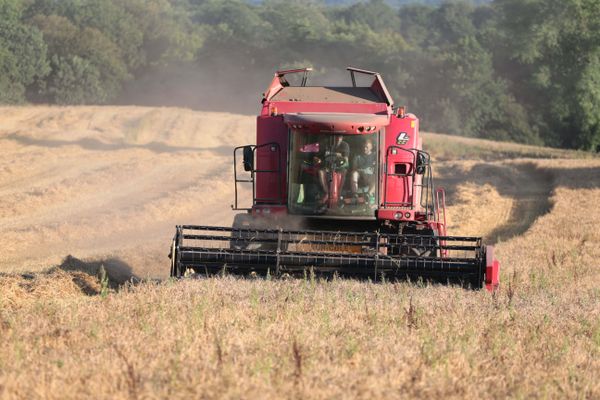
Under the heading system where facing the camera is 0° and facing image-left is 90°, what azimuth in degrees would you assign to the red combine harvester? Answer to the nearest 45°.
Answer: approximately 0°
